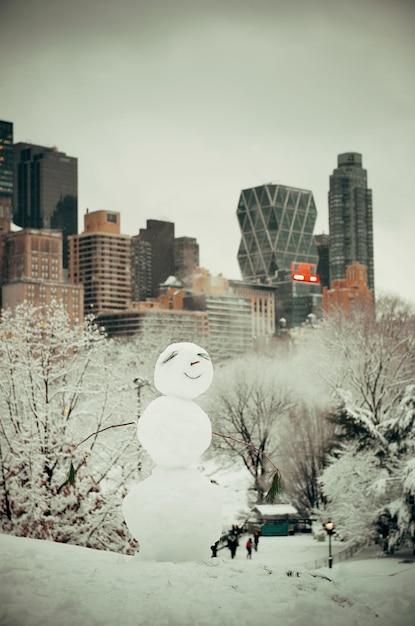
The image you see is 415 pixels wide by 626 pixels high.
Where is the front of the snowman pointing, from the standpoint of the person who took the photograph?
facing the viewer and to the right of the viewer

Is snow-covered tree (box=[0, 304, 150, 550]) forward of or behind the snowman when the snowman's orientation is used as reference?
behind

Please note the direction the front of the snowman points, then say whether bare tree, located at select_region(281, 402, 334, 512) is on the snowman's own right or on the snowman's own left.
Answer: on the snowman's own left

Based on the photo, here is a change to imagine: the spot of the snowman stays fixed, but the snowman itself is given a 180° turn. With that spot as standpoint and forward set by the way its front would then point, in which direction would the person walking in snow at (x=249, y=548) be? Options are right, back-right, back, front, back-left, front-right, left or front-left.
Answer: front-right
